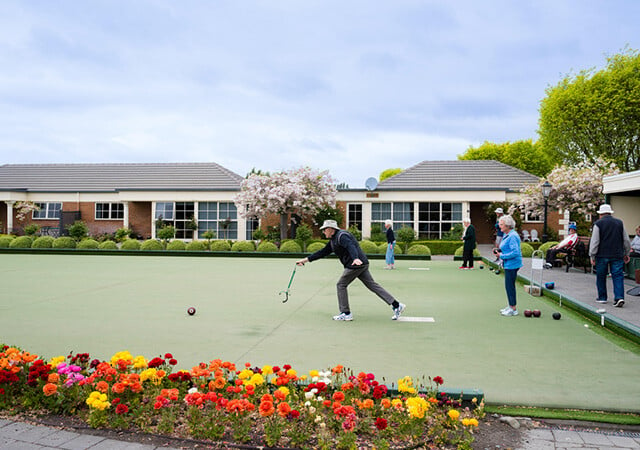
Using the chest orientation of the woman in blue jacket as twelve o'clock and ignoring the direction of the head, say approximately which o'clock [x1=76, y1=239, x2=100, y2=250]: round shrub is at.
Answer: The round shrub is roughly at 1 o'clock from the woman in blue jacket.

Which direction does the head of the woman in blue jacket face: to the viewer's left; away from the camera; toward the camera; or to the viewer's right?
to the viewer's left

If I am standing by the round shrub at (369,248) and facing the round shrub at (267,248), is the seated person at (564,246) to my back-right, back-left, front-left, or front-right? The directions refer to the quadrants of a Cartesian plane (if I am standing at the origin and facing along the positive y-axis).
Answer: back-left

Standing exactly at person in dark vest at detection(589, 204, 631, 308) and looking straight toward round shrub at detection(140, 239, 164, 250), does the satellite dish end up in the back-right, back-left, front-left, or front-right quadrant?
front-right

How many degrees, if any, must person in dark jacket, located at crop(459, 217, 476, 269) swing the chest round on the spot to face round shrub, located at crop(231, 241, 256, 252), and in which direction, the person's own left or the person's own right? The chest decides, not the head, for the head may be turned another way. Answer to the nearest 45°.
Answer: approximately 45° to the person's own right

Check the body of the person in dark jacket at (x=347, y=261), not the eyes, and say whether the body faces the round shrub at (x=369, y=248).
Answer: no

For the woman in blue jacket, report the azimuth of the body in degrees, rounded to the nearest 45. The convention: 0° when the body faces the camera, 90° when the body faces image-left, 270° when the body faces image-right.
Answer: approximately 90°

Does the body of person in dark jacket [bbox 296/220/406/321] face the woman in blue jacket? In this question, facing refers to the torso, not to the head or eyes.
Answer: no

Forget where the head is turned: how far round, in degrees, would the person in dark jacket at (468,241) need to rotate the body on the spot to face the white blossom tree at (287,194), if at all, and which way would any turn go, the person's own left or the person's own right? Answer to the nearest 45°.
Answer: approximately 45° to the person's own right

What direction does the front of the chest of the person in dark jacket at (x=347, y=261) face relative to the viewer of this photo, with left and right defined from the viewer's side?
facing to the left of the viewer

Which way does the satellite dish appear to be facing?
toward the camera

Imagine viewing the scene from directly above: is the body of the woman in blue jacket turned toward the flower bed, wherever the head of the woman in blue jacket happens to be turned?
no

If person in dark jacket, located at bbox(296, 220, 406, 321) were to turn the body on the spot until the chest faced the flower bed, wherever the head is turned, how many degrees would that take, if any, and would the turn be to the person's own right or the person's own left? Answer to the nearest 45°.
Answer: approximately 90° to the person's own left
